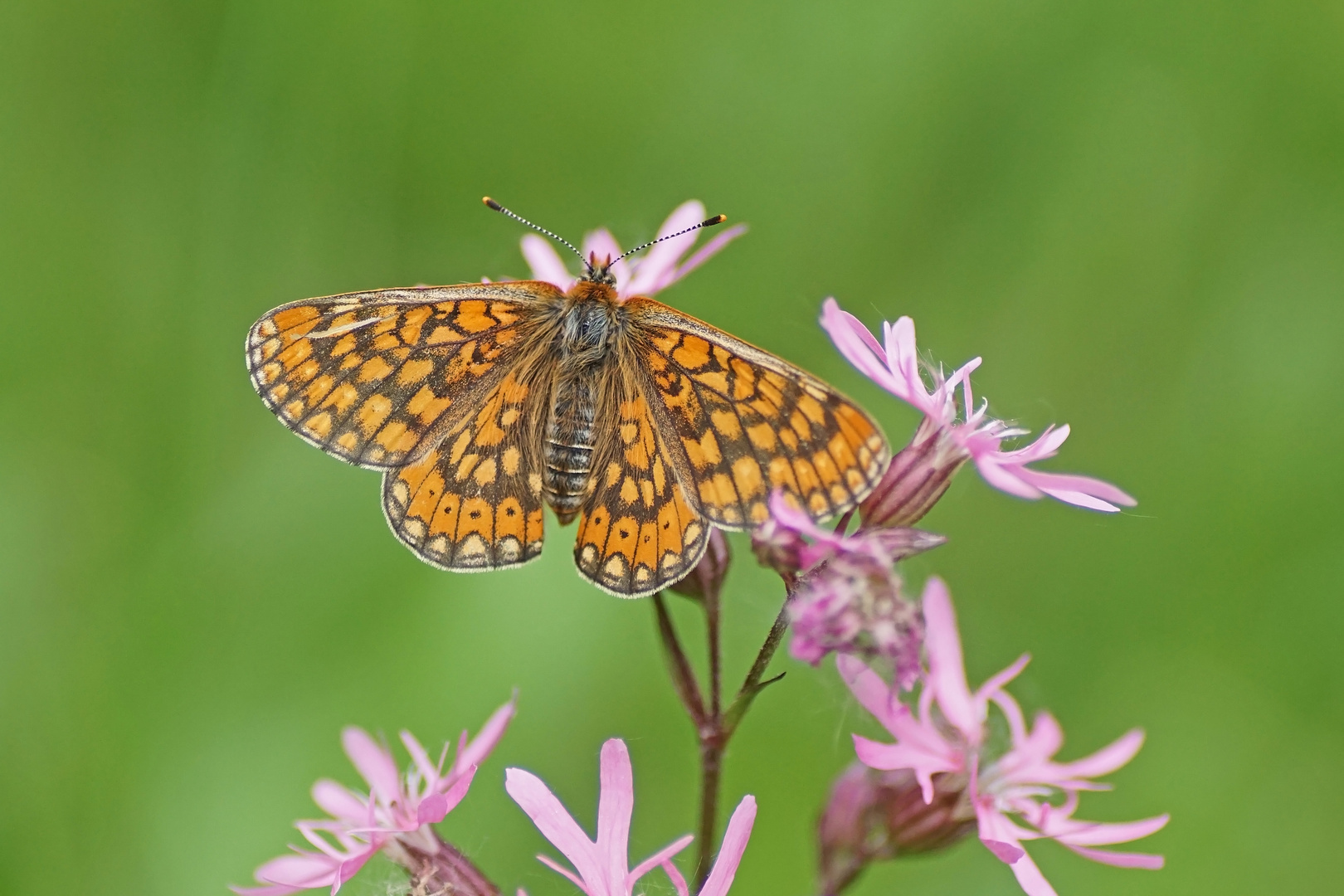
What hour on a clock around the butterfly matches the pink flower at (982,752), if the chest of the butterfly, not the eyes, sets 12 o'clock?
The pink flower is roughly at 4 o'clock from the butterfly.

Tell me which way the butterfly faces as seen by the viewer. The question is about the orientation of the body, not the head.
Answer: away from the camera

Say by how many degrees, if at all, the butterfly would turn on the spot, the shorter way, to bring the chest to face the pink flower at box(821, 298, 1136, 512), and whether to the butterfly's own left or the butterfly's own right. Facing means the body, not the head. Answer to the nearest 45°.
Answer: approximately 135° to the butterfly's own right
